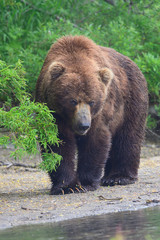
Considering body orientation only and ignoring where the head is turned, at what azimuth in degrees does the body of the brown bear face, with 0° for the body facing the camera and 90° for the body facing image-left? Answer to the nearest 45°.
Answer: approximately 45°

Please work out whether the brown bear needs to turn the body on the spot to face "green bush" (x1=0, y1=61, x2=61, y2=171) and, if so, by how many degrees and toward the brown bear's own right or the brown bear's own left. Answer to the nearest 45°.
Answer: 0° — it already faces it
